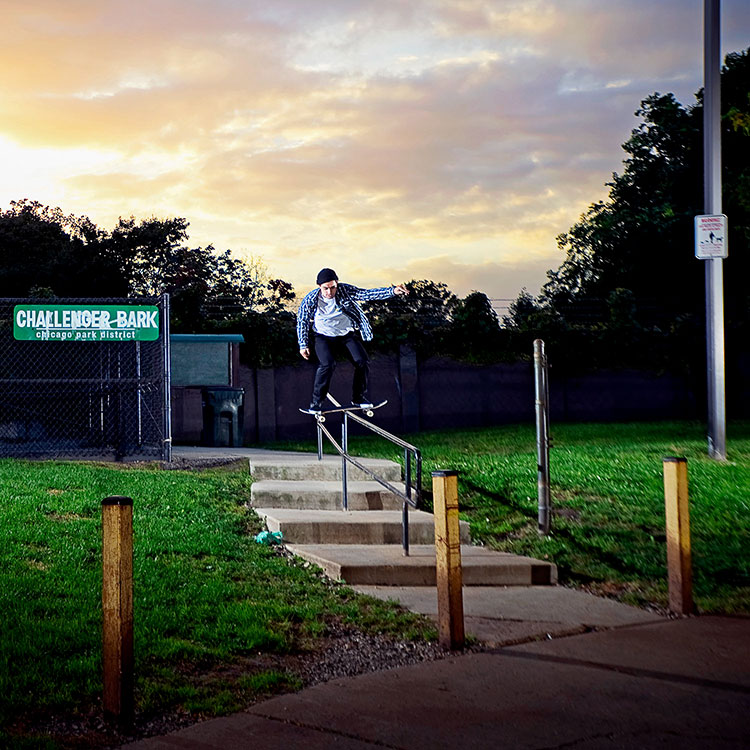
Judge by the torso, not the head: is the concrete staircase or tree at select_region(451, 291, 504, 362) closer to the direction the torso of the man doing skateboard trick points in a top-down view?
the concrete staircase

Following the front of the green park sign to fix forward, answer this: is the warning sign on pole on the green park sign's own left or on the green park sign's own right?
on the green park sign's own left

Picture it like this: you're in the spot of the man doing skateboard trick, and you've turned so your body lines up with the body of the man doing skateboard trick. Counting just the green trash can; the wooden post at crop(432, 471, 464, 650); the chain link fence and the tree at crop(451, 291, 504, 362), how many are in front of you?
1

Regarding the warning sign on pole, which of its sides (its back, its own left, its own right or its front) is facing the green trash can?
right

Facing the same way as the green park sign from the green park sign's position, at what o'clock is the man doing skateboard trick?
The man doing skateboard trick is roughly at 10 o'clock from the green park sign.

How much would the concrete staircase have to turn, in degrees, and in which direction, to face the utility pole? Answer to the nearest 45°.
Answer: approximately 135° to its left

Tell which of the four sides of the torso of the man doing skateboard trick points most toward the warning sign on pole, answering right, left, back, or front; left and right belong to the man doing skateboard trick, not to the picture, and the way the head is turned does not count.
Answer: left

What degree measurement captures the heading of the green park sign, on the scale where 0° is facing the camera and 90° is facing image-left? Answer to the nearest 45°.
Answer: approximately 0°

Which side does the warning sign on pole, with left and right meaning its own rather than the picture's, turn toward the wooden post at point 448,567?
front

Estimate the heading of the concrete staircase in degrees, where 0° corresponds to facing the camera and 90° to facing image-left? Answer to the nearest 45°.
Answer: approximately 0°
